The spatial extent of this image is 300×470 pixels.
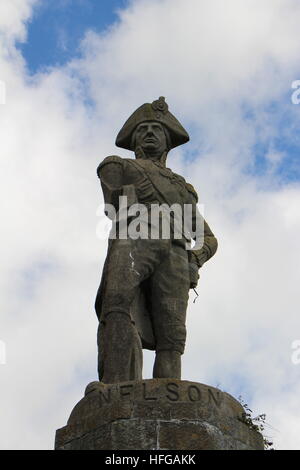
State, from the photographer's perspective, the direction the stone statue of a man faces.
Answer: facing the viewer
